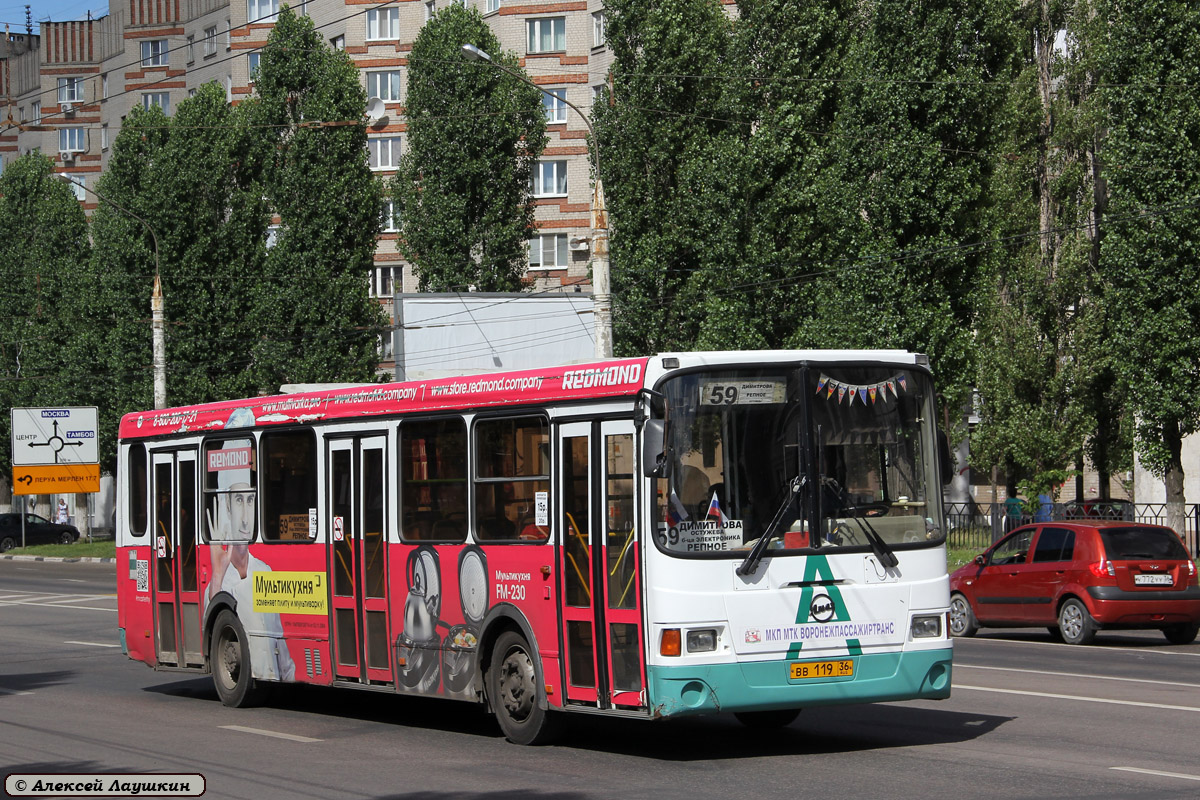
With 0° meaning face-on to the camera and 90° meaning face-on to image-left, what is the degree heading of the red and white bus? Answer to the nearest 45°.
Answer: approximately 315°

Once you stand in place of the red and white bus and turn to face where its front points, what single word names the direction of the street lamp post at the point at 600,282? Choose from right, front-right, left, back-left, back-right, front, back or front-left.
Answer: back-left

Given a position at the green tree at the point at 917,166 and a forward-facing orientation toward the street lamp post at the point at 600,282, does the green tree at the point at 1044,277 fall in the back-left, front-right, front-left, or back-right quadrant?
back-left

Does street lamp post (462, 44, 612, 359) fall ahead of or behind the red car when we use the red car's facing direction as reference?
ahead

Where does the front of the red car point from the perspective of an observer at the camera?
facing away from the viewer and to the left of the viewer

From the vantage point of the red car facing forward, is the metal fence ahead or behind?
ahead

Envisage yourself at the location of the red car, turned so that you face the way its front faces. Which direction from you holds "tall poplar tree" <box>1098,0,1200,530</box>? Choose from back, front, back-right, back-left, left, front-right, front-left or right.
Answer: front-right

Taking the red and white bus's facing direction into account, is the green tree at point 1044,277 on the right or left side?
on its left

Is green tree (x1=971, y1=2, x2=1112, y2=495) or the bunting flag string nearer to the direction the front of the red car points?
the green tree

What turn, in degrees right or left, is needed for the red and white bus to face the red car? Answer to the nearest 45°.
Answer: approximately 90° to its left

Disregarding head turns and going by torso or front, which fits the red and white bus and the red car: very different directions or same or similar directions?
very different directions
